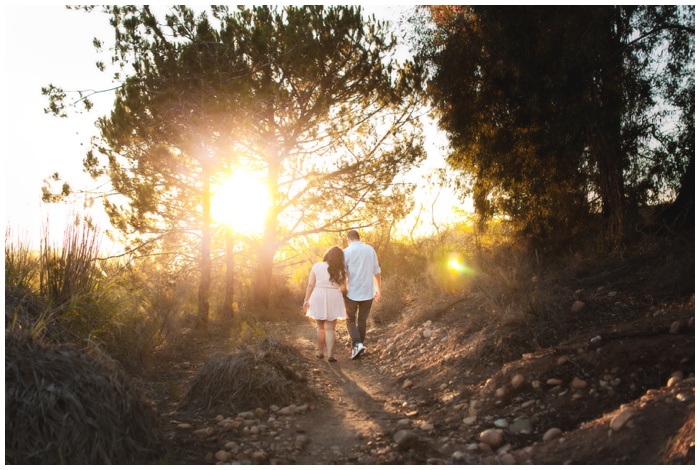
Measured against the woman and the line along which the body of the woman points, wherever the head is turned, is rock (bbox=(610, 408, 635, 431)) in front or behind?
behind

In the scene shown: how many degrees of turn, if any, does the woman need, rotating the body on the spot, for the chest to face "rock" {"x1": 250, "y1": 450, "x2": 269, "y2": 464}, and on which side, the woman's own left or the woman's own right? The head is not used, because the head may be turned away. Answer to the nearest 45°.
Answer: approximately 180°

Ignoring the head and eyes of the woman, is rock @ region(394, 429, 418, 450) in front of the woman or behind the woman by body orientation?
behind

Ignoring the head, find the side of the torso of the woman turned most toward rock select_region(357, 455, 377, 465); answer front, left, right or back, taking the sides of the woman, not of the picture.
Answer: back

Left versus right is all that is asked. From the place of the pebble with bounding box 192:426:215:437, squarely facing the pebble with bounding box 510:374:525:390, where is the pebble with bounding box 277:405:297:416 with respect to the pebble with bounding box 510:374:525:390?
left

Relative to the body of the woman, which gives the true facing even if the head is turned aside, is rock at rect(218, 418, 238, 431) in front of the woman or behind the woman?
behind

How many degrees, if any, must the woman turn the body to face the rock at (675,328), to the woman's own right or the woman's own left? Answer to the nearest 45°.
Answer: approximately 135° to the woman's own right

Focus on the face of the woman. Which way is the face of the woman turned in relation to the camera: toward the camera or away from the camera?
away from the camera

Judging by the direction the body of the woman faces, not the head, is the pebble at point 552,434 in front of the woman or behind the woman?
behind

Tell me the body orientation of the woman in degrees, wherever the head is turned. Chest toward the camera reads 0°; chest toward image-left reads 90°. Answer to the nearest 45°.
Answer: approximately 180°

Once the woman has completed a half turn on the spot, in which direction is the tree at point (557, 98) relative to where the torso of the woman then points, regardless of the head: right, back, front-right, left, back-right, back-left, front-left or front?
left
